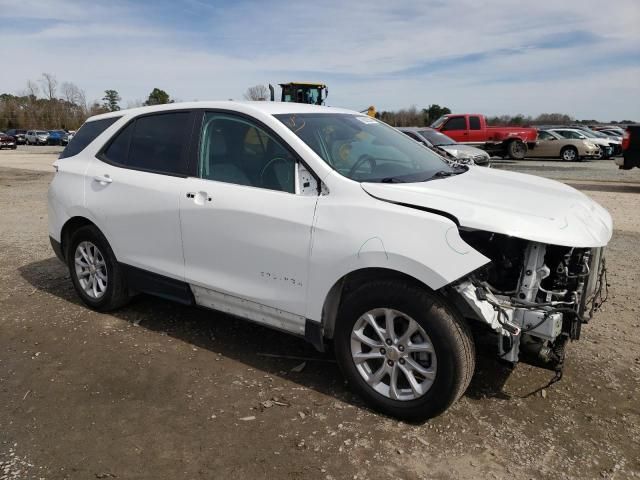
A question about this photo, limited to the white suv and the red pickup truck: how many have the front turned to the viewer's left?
1

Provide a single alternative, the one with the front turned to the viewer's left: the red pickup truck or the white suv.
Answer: the red pickup truck

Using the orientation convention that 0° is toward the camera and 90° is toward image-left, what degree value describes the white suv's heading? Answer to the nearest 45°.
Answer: approximately 315°

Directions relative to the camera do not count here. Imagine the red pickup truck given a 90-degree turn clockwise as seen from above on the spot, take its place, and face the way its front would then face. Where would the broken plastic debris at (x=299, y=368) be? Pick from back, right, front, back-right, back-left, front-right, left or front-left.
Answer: back

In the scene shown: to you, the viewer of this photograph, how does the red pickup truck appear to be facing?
facing to the left of the viewer

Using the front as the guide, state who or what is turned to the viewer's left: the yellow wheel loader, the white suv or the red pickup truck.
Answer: the red pickup truck

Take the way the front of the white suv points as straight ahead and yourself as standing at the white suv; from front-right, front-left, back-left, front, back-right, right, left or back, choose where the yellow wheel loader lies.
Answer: back-left
